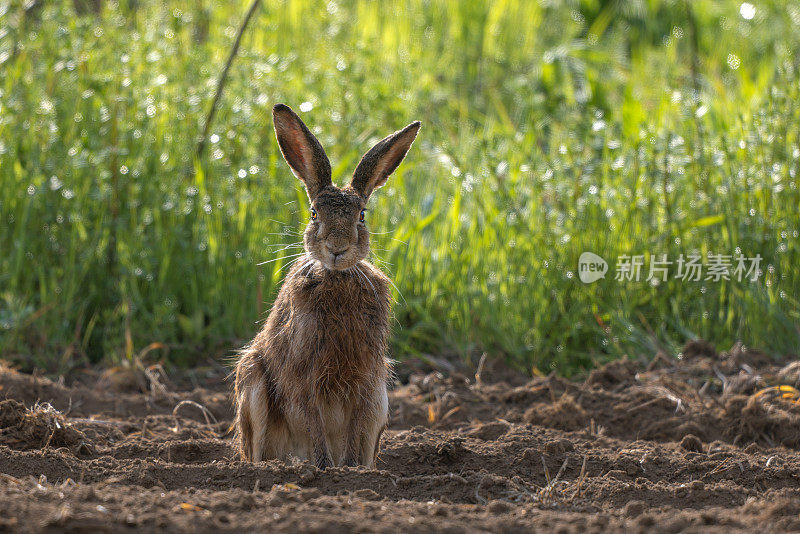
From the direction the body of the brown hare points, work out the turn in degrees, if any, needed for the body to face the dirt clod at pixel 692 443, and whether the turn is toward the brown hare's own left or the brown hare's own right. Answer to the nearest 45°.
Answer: approximately 90° to the brown hare's own left

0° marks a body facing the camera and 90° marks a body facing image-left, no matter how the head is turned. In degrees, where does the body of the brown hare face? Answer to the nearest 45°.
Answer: approximately 0°
